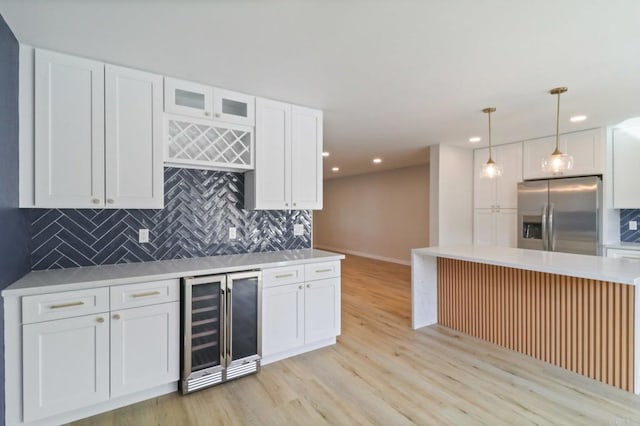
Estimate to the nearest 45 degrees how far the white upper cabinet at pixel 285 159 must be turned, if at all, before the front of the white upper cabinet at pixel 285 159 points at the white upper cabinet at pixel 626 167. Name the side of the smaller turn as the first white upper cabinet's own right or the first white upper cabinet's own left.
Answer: approximately 45° to the first white upper cabinet's own left

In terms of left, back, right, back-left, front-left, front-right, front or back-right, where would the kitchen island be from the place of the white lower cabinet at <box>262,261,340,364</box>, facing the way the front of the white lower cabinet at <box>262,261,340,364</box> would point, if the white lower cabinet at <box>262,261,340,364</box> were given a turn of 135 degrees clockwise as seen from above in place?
back

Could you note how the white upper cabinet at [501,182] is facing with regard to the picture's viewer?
facing the viewer and to the left of the viewer

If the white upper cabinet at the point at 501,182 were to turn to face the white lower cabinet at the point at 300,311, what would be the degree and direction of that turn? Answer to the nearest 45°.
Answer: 0° — it already faces it

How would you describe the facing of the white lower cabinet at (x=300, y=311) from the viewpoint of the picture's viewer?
facing the viewer and to the right of the viewer

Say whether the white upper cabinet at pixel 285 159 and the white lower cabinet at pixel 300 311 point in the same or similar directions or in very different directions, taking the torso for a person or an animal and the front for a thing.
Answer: same or similar directions

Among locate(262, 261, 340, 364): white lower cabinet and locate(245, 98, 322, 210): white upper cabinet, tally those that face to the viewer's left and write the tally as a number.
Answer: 0

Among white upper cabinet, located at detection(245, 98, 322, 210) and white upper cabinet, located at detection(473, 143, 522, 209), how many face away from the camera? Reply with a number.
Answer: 0

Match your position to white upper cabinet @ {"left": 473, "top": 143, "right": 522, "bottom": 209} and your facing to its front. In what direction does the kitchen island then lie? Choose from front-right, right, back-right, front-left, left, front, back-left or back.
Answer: front-left

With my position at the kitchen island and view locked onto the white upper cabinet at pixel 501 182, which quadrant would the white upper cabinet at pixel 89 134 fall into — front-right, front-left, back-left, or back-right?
back-left

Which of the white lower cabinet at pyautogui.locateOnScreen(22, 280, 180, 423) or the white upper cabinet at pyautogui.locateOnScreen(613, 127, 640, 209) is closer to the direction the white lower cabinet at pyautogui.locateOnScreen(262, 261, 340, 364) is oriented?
the white upper cabinet

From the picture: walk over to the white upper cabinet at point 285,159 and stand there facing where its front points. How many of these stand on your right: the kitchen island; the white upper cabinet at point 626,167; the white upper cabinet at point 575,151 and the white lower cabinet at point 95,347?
1

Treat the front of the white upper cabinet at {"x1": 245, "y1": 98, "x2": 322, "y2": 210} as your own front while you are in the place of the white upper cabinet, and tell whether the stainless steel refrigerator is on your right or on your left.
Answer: on your left

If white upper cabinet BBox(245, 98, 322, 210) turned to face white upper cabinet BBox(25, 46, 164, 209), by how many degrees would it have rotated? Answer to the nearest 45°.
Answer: approximately 90° to its right

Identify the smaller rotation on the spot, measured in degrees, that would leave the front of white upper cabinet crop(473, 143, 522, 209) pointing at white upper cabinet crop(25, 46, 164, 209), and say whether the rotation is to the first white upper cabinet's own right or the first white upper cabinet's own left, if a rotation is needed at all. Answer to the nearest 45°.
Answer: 0° — it already faces it

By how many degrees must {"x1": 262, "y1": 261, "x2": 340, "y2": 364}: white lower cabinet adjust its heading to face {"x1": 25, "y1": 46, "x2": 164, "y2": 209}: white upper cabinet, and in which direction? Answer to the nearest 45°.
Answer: approximately 135° to its right
